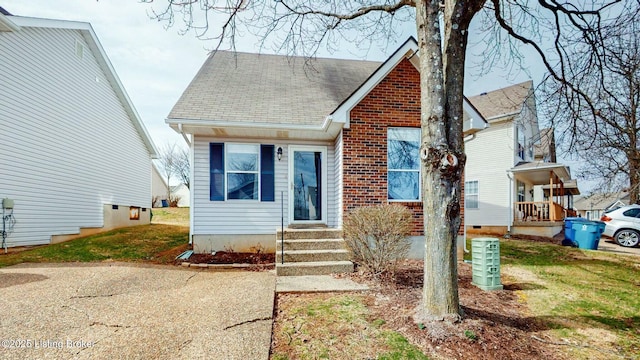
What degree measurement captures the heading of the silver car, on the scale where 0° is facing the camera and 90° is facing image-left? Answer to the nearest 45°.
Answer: approximately 270°

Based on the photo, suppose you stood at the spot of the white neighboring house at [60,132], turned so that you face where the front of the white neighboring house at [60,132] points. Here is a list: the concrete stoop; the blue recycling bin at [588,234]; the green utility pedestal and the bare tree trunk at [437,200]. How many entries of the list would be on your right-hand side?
0

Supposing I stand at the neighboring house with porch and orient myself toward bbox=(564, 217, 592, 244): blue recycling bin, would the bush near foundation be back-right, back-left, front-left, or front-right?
front-right

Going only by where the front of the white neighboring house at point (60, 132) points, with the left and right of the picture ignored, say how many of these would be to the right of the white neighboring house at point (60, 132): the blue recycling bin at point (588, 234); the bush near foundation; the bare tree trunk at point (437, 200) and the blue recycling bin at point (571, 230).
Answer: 0

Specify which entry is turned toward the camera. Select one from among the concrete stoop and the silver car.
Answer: the concrete stoop

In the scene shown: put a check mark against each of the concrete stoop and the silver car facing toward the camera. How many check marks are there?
1

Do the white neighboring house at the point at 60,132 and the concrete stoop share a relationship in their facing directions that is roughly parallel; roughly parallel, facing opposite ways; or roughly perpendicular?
roughly parallel

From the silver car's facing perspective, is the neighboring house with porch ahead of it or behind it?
behind

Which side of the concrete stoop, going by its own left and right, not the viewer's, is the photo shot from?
front

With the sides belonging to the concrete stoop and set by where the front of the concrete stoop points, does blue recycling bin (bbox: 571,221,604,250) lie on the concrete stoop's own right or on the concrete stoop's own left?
on the concrete stoop's own left
